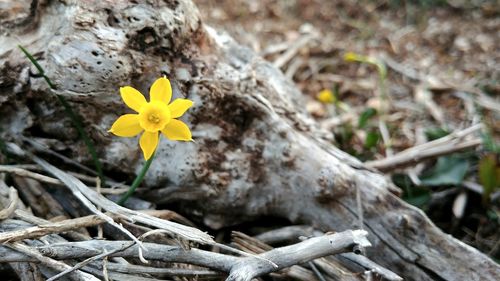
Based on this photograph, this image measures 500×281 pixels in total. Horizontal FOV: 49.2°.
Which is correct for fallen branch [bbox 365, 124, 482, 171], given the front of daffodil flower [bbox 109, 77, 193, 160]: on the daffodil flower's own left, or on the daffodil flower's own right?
on the daffodil flower's own left

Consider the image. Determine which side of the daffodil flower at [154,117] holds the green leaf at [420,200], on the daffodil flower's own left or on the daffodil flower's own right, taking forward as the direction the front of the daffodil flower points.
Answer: on the daffodil flower's own left

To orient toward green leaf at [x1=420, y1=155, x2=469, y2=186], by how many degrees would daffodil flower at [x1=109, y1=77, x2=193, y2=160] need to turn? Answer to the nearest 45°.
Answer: approximately 135° to its left

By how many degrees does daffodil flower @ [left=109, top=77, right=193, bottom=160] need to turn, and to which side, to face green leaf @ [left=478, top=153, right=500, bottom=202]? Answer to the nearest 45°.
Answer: approximately 90° to its left

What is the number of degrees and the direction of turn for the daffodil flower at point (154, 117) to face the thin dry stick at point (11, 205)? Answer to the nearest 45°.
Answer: approximately 135° to its right

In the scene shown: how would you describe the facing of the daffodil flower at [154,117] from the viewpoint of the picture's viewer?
facing the viewer
